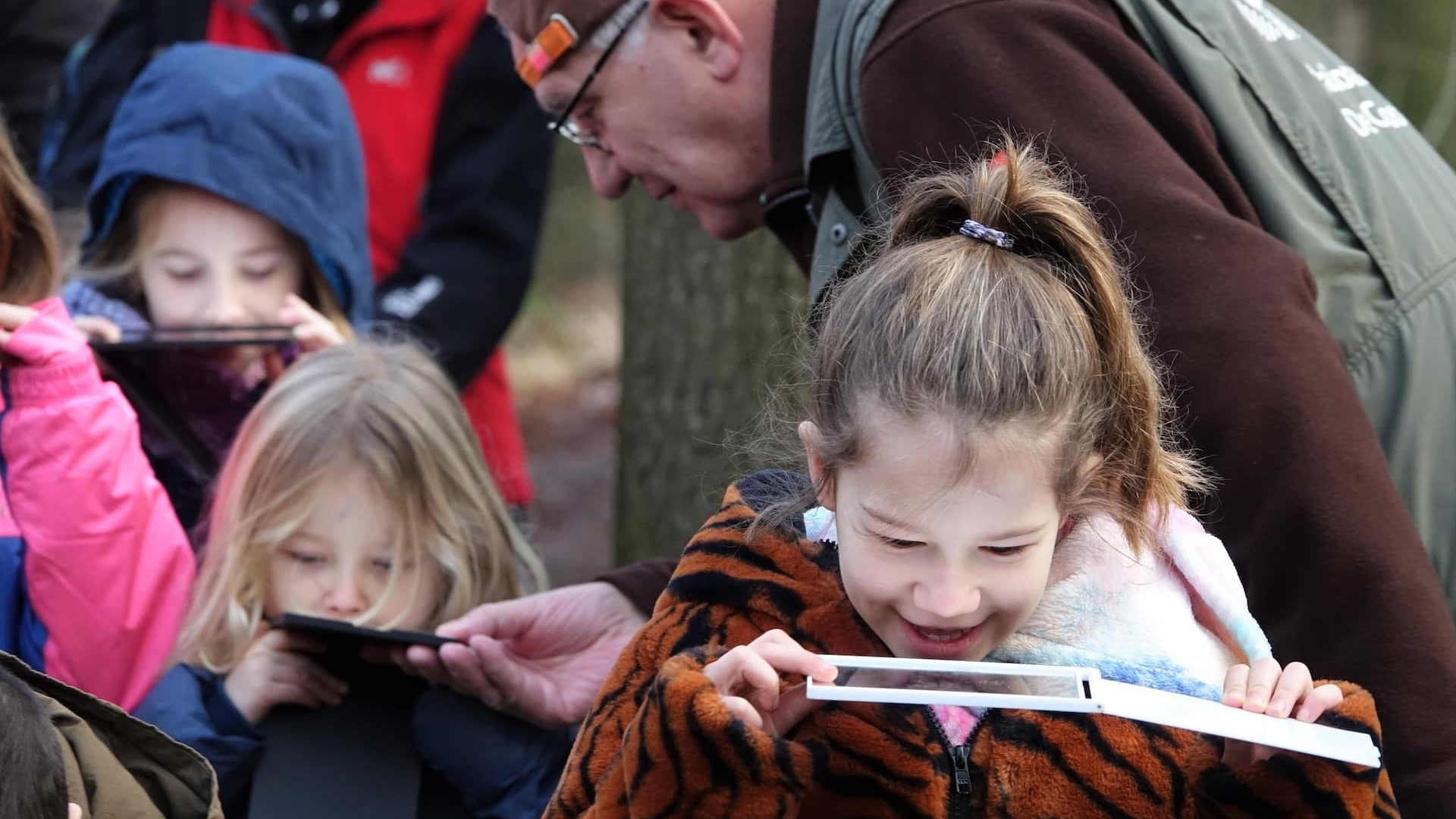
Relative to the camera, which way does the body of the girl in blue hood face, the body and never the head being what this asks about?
toward the camera

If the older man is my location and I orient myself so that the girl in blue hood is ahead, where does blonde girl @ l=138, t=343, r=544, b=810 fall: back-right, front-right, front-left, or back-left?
front-left

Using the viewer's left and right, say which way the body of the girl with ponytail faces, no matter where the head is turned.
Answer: facing the viewer

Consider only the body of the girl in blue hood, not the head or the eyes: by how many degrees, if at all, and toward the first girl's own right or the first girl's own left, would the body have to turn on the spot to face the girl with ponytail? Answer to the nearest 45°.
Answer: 0° — they already face them

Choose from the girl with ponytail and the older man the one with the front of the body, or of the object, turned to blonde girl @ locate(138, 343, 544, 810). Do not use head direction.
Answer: the older man

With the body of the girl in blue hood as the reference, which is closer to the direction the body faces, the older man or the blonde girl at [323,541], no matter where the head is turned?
the blonde girl

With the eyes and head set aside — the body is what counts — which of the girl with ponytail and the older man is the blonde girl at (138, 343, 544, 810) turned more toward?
the girl with ponytail

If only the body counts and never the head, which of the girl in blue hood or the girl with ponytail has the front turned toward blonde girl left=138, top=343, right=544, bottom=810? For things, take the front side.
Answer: the girl in blue hood

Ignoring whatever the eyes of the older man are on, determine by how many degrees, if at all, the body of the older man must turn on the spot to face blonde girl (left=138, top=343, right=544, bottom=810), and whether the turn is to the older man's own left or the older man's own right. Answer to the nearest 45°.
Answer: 0° — they already face them

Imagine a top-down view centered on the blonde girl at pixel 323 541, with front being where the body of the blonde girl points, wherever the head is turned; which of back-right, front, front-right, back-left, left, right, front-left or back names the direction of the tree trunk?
back-left

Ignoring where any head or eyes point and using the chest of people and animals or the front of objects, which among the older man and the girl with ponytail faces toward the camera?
the girl with ponytail

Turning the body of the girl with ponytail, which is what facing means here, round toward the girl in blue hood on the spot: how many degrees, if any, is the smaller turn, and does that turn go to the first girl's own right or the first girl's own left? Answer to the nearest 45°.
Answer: approximately 135° to the first girl's own right

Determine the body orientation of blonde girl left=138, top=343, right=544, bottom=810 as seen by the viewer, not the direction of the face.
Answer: toward the camera

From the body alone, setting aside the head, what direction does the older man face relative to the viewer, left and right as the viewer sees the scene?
facing to the left of the viewer

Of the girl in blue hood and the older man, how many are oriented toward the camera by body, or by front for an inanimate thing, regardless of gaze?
1

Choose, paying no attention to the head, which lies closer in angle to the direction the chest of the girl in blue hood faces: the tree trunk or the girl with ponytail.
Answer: the girl with ponytail

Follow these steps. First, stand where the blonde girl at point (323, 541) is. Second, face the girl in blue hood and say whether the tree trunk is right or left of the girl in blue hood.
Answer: right

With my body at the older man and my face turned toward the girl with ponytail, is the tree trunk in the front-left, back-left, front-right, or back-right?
back-right

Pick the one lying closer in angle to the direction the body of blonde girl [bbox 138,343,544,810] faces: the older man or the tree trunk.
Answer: the older man
